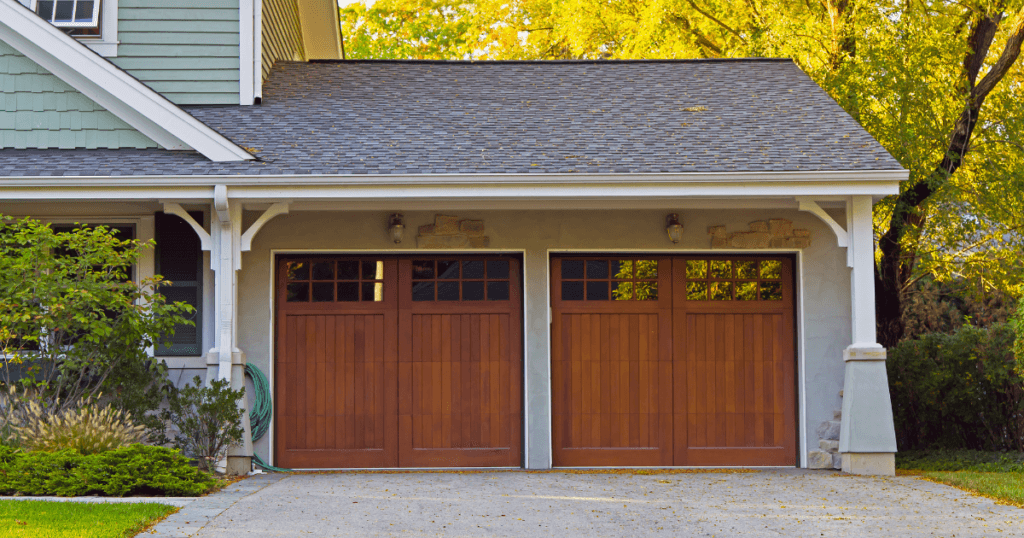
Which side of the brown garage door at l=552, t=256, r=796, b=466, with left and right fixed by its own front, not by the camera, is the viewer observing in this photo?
front

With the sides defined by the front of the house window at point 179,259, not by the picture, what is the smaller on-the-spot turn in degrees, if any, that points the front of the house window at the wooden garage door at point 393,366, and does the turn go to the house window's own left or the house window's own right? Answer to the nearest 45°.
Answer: approximately 90° to the house window's own left

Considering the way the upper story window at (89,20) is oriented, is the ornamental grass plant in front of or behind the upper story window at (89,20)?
in front

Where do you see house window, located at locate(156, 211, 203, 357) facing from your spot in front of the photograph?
facing the viewer

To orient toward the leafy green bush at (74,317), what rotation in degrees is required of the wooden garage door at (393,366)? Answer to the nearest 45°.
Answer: approximately 45° to its right

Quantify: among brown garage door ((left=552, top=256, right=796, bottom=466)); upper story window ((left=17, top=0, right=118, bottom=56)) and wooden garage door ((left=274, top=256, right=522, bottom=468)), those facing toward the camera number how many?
3

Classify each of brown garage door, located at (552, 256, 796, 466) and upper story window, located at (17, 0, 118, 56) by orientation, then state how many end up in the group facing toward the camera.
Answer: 2

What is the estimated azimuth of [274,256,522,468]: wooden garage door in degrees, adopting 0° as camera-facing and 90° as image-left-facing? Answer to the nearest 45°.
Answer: approximately 0°

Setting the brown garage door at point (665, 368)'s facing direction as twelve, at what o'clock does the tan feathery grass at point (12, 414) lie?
The tan feathery grass is roughly at 2 o'clock from the brown garage door.

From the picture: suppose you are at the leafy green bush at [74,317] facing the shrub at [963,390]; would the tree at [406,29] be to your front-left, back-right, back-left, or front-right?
front-left
